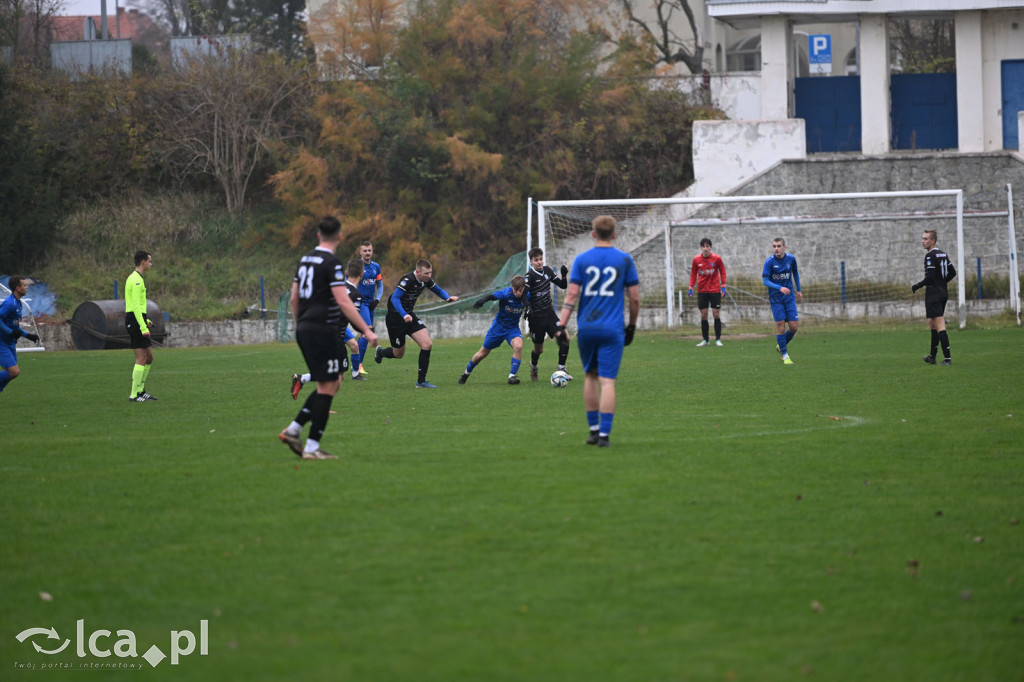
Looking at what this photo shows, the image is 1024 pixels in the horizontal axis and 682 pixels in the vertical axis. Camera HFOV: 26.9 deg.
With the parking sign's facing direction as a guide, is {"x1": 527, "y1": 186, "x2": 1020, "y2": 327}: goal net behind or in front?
in front

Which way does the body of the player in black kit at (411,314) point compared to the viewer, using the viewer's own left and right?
facing the viewer and to the right of the viewer

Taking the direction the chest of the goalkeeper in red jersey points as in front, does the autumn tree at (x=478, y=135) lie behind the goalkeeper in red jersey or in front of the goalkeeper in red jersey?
behind

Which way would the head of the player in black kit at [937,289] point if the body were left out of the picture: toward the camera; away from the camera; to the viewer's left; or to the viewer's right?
to the viewer's left

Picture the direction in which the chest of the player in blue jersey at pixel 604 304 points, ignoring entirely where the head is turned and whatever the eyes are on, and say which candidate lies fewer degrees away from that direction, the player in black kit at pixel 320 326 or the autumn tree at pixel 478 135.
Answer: the autumn tree

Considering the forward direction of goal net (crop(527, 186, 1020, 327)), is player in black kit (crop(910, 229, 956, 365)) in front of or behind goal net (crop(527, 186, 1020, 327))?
in front

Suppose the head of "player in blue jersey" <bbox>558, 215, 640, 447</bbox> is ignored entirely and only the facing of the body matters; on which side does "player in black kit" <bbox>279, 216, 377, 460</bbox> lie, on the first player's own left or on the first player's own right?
on the first player's own left

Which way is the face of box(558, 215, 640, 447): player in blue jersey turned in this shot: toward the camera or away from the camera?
away from the camera

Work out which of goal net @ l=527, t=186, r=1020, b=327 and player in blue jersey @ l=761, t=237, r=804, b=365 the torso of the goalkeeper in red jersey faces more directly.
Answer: the player in blue jersey

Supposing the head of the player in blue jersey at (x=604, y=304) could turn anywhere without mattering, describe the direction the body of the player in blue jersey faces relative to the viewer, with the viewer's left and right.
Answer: facing away from the viewer

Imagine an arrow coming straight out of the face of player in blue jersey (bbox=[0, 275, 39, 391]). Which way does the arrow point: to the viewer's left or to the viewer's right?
to the viewer's right

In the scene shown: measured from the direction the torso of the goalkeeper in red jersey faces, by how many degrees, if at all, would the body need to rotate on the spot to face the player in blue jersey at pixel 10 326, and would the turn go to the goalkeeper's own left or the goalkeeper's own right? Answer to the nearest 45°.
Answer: approximately 45° to the goalkeeper's own right

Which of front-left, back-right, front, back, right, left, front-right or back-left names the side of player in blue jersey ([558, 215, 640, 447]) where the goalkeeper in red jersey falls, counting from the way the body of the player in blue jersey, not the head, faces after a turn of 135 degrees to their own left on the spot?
back-right
